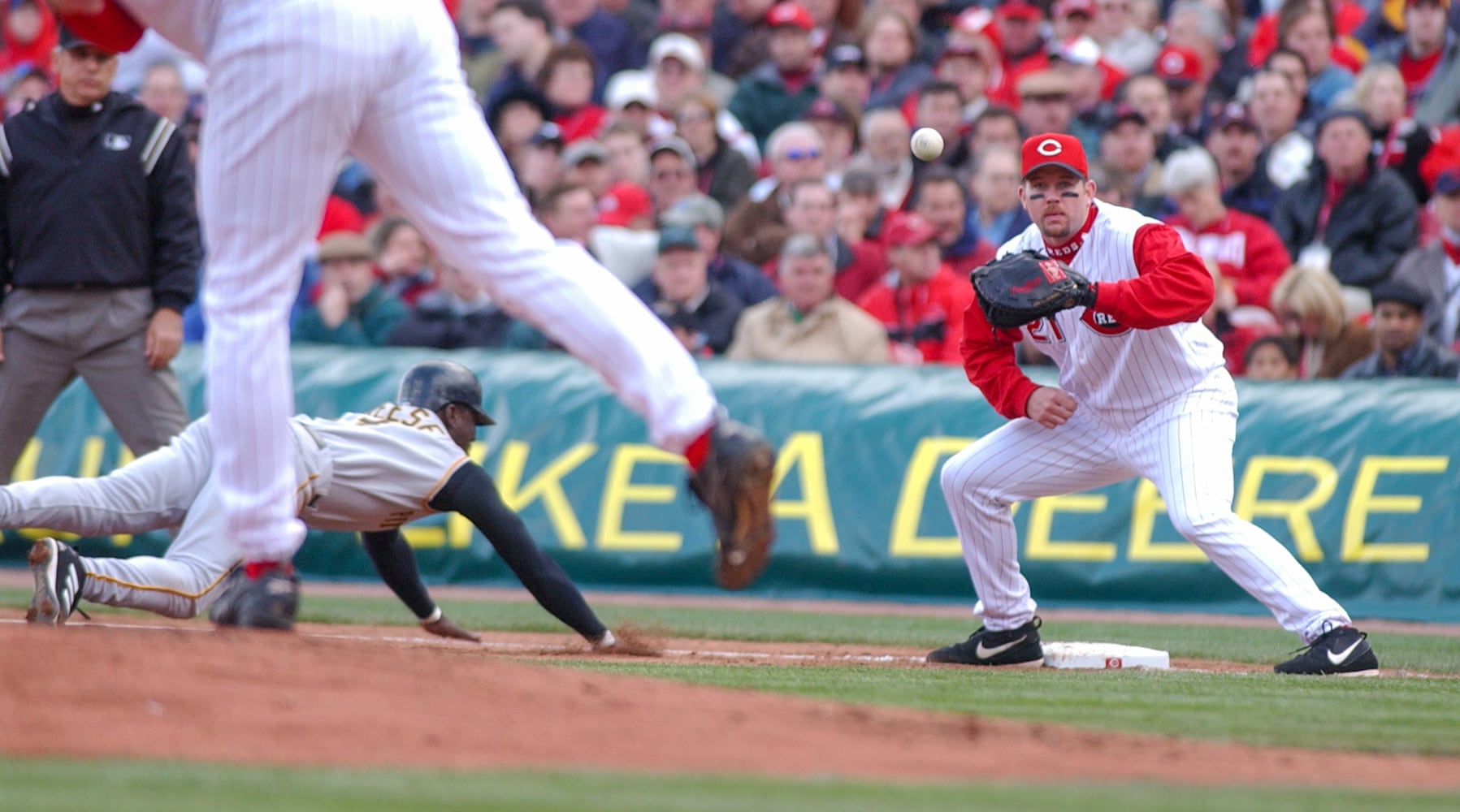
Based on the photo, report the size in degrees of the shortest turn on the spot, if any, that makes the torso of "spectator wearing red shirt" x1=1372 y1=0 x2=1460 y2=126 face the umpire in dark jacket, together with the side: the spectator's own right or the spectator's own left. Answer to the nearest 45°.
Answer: approximately 45° to the spectator's own right

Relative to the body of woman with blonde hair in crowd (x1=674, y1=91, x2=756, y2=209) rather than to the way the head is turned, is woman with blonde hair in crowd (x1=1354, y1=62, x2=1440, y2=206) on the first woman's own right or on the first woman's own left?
on the first woman's own left

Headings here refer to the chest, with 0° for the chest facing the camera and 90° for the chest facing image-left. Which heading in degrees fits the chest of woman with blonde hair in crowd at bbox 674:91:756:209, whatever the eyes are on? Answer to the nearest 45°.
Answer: approximately 45°

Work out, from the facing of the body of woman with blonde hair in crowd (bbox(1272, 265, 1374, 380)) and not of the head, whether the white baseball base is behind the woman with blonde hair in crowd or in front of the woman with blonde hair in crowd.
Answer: in front

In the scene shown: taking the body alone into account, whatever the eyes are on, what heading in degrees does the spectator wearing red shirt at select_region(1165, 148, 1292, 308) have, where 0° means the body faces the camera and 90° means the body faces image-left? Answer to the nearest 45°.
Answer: approximately 45°

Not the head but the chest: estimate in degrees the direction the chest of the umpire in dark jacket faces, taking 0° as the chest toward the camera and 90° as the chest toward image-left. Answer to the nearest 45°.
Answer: approximately 0°

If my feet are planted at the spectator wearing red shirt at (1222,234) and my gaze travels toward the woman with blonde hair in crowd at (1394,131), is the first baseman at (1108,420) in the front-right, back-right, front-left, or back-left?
back-right

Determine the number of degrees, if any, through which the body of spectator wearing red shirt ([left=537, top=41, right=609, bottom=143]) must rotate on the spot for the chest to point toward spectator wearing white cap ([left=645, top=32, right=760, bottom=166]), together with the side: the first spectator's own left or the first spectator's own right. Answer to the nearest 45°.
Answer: approximately 45° to the first spectator's own left

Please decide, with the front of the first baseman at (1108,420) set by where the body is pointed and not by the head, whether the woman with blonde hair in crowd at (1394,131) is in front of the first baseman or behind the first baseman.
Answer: behind

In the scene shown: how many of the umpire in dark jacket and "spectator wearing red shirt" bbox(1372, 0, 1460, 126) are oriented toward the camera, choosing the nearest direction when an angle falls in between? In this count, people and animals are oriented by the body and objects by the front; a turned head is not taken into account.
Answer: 2

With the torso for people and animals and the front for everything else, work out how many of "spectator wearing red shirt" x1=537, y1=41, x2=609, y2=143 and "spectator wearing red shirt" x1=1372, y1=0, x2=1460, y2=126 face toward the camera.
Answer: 2
